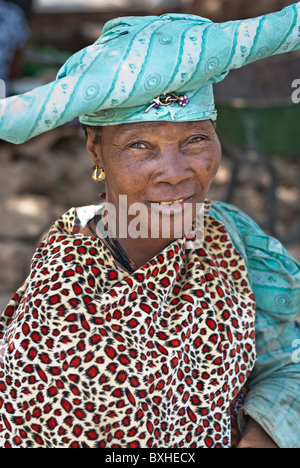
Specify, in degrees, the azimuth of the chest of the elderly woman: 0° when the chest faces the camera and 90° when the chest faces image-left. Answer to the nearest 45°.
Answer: approximately 0°
